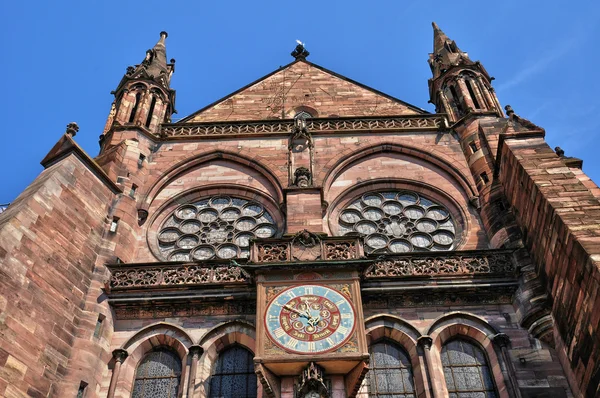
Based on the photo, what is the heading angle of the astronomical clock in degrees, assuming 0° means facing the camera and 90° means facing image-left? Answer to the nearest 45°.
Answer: approximately 0°
